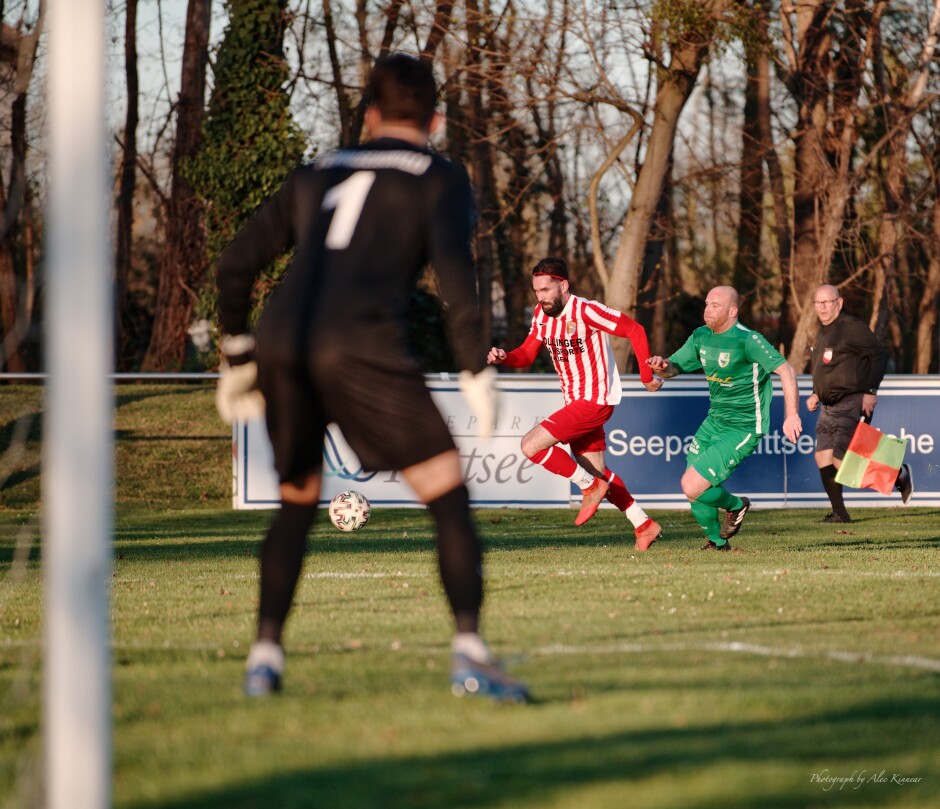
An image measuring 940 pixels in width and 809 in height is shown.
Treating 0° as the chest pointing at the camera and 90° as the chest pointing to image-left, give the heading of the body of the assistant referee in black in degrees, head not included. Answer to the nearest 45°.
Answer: approximately 45°

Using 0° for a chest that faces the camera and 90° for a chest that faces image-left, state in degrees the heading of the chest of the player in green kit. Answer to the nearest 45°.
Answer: approximately 45°

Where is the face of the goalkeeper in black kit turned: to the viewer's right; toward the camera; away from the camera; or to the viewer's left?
away from the camera

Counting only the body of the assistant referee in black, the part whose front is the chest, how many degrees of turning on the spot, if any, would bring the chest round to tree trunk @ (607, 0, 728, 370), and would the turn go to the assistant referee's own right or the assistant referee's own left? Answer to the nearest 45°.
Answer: approximately 135° to the assistant referee's own right

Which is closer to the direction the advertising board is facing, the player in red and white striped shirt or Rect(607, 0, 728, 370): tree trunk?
the player in red and white striped shirt

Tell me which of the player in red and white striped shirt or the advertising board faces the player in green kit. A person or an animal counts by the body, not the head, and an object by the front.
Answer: the advertising board

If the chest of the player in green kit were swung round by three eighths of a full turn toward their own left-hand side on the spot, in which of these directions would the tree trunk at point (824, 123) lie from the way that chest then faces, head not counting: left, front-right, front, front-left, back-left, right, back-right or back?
left

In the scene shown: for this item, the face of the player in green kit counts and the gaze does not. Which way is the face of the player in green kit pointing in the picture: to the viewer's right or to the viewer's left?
to the viewer's left

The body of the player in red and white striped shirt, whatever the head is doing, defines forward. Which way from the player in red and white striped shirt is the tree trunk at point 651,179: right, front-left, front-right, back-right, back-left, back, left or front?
back-right
